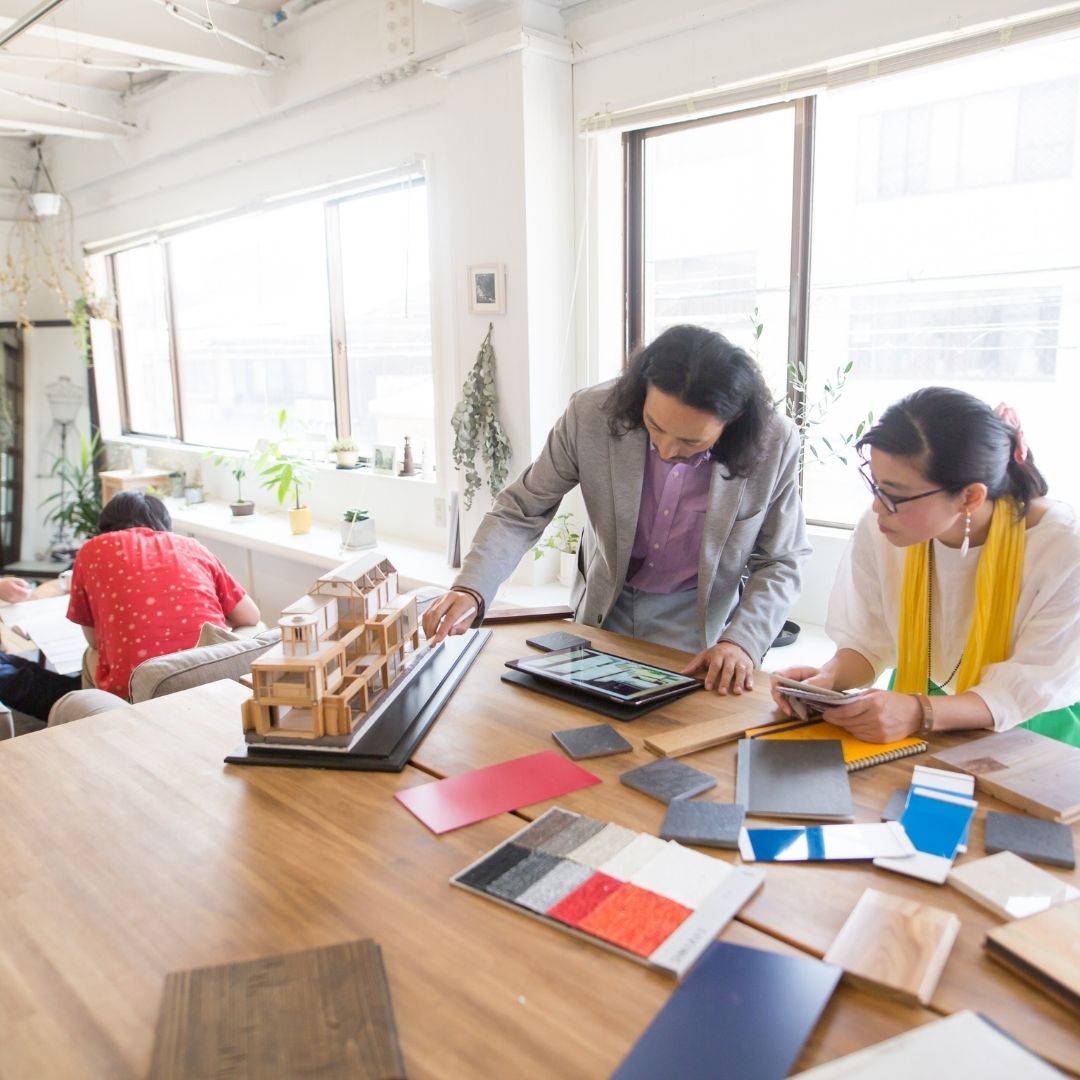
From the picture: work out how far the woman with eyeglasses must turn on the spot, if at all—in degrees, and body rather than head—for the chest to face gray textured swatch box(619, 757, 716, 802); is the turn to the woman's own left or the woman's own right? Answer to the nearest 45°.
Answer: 0° — they already face it

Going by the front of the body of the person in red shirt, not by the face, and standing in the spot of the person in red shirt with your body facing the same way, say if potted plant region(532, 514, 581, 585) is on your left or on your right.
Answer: on your right

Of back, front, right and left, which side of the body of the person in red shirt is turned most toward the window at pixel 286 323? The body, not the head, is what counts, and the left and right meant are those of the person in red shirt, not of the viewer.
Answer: front

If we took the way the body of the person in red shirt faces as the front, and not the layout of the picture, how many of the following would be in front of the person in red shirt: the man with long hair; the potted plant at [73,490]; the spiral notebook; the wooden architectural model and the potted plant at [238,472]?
2

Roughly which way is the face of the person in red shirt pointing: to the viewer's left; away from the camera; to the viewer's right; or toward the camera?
away from the camera

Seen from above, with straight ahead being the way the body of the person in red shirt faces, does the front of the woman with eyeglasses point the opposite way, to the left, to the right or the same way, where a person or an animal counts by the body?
to the left

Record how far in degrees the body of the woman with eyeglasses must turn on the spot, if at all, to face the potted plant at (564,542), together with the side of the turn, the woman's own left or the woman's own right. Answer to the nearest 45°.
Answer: approximately 90° to the woman's own right

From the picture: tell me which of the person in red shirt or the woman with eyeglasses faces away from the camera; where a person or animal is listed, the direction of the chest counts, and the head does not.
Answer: the person in red shirt

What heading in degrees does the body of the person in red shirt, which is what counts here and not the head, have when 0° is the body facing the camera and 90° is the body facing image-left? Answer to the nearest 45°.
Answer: approximately 180°

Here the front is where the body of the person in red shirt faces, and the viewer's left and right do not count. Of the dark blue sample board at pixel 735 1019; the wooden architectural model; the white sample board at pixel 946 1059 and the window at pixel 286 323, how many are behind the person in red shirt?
3

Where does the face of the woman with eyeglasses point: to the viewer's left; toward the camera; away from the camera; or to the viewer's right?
to the viewer's left

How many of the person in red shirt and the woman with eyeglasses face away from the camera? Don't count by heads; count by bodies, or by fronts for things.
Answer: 1

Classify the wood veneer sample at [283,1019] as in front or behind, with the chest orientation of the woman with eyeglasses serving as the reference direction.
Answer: in front

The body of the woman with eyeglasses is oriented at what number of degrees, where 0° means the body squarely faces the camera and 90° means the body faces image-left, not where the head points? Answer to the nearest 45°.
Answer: approximately 45°

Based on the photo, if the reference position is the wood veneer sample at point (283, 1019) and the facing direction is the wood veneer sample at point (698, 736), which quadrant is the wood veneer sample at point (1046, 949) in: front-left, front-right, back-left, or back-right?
front-right

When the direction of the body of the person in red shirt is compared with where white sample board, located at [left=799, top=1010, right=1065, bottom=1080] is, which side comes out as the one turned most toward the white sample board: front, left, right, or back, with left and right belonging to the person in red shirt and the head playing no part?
back
